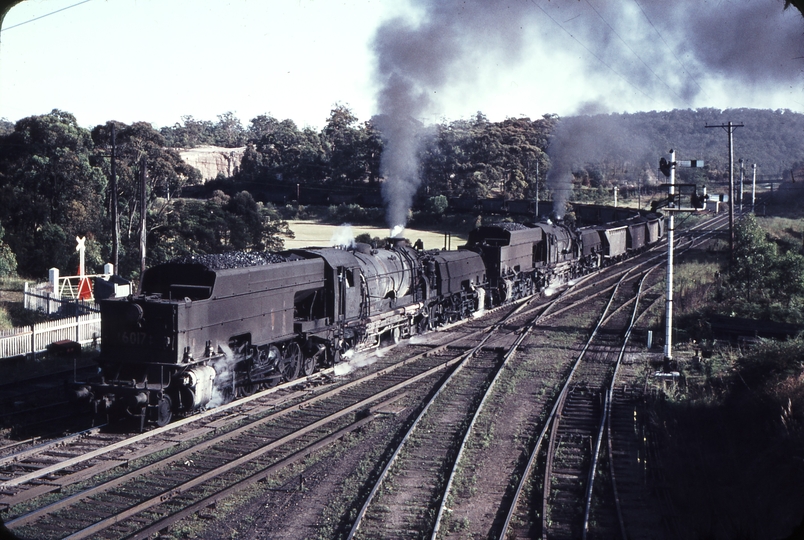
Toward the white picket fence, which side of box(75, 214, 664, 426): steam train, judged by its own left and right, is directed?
front

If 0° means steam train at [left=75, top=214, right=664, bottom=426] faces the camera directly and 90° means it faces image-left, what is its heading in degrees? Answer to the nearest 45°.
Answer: approximately 45°

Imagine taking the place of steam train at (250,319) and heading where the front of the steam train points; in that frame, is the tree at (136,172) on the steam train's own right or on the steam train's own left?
on the steam train's own right

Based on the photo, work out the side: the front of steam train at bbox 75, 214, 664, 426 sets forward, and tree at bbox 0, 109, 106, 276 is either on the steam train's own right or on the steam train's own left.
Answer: on the steam train's own right
